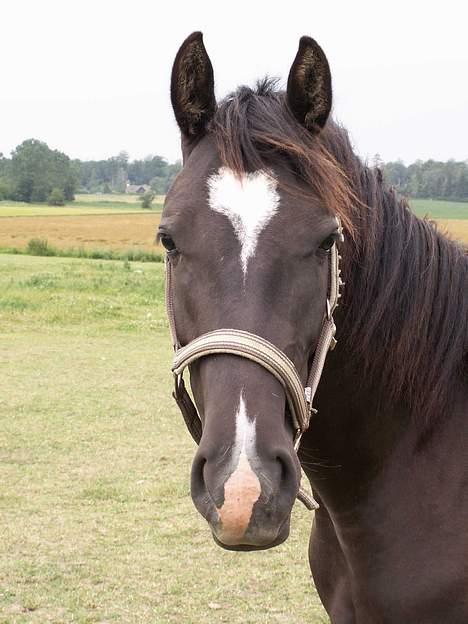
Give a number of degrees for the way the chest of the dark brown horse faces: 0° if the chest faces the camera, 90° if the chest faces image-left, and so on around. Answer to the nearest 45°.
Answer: approximately 45°

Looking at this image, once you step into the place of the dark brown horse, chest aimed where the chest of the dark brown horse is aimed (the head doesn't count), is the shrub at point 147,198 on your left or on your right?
on your right

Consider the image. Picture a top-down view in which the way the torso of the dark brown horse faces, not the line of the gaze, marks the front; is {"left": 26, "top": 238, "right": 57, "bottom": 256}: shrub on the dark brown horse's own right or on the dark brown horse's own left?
on the dark brown horse's own right
